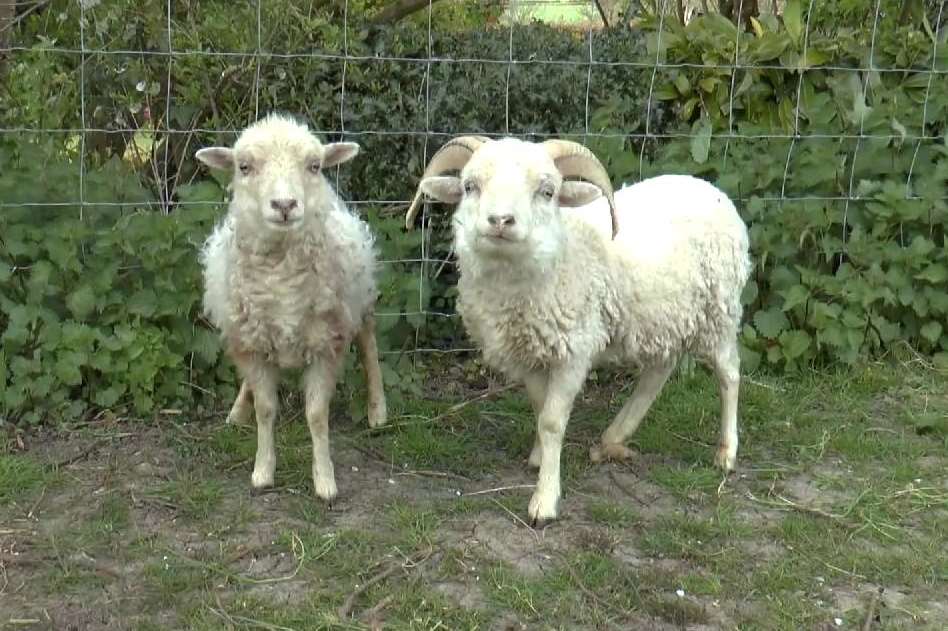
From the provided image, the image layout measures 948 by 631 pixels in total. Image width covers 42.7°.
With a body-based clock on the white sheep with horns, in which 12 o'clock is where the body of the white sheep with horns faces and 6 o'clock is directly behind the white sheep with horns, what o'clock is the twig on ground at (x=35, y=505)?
The twig on ground is roughly at 1 o'clock from the white sheep with horns.

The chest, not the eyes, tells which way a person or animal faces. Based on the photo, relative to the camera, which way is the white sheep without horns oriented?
toward the camera

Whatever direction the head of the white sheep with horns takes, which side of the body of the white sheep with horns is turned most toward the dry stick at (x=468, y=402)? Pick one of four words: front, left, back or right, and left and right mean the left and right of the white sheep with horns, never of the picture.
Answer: right

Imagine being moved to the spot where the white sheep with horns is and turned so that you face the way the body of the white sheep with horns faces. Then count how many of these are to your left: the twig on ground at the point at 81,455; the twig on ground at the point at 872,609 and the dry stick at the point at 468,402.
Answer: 1

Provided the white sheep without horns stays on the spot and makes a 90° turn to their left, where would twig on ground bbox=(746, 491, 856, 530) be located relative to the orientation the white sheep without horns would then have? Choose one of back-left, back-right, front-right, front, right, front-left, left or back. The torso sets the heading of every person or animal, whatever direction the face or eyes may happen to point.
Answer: front

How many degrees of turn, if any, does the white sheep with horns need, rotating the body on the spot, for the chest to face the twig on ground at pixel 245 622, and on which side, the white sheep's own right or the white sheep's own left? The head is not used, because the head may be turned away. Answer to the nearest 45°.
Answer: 0° — it already faces it

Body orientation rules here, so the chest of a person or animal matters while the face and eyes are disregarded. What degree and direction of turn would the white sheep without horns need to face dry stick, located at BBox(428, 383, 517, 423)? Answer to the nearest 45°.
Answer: approximately 135° to its left

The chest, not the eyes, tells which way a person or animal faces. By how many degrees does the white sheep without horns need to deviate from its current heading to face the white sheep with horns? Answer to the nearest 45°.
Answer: approximately 90° to its left

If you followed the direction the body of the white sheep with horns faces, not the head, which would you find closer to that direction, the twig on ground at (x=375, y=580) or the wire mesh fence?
the twig on ground

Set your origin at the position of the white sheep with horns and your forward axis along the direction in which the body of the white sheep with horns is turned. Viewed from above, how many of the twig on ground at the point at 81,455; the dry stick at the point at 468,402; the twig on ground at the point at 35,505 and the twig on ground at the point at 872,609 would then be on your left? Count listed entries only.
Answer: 1

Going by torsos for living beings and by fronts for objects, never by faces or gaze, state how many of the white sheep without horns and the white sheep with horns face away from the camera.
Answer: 0

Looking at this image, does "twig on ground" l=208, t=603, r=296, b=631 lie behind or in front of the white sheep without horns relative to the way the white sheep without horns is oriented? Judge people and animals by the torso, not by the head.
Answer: in front

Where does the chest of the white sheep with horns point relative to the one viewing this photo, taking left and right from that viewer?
facing the viewer and to the left of the viewer

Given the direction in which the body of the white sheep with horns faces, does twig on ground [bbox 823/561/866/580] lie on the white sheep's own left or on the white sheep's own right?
on the white sheep's own left

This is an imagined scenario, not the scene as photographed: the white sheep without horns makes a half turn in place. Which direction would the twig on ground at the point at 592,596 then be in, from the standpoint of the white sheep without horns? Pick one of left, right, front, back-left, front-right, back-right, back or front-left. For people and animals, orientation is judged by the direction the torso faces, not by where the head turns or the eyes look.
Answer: back-right
